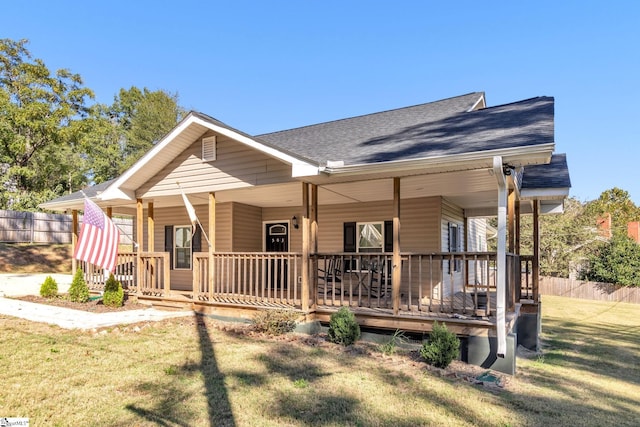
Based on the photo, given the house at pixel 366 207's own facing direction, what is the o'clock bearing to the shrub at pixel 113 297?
The shrub is roughly at 2 o'clock from the house.

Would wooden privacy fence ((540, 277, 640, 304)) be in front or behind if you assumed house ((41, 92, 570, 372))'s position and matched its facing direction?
behind

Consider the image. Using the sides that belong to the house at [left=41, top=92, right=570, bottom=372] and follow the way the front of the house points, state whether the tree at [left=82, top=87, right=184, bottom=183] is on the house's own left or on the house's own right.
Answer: on the house's own right

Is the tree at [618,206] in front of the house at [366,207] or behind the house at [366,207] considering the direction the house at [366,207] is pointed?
behind

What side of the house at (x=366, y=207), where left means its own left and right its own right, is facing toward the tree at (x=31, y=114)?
right

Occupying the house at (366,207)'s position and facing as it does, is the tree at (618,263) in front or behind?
behind

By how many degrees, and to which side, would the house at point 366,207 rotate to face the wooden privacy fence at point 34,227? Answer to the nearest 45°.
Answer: approximately 90° to its right

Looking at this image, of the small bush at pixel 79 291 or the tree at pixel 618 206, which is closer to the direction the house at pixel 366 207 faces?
the small bush

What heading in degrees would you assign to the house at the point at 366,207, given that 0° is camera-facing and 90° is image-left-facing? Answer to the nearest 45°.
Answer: approximately 45°

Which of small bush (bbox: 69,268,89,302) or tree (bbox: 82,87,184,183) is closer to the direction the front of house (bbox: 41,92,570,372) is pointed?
the small bush
